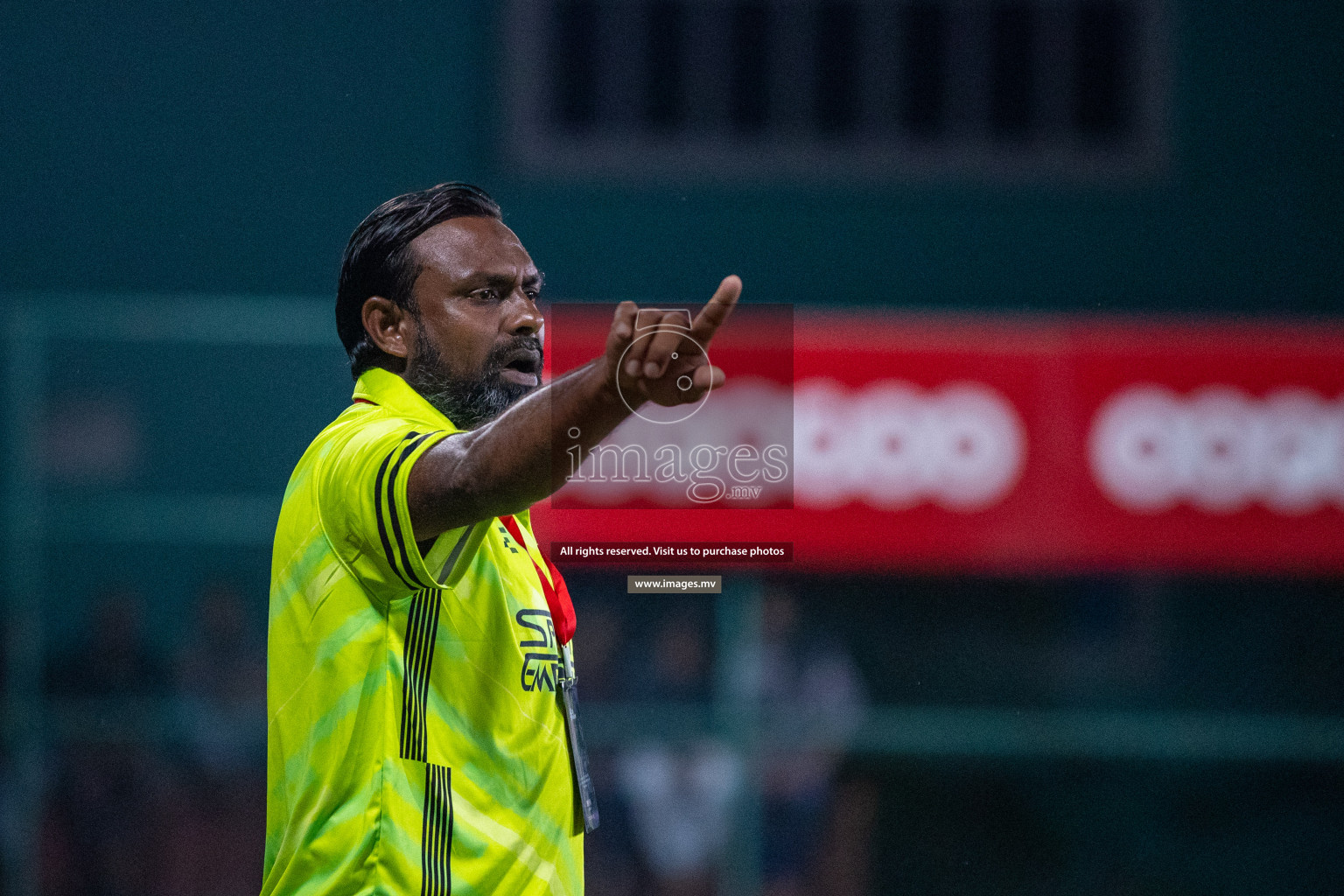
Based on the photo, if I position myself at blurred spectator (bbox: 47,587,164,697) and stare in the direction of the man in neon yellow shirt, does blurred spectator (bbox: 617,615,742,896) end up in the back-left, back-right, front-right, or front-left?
front-left

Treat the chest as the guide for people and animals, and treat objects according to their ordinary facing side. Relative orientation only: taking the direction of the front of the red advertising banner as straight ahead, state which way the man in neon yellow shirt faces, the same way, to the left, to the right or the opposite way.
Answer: to the left

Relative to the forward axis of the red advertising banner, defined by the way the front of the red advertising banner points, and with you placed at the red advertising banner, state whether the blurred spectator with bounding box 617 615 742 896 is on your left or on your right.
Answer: on your right

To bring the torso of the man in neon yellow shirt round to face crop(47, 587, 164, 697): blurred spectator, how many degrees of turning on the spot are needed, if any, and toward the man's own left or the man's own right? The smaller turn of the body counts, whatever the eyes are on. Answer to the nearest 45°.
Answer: approximately 90° to the man's own left

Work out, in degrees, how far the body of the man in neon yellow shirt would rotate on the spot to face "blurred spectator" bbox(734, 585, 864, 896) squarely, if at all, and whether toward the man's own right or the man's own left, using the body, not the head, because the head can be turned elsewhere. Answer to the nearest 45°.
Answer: approximately 90° to the man's own left

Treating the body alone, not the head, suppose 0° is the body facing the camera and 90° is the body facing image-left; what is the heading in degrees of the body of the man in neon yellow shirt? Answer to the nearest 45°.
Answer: approximately 270°

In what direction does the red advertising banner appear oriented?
toward the camera

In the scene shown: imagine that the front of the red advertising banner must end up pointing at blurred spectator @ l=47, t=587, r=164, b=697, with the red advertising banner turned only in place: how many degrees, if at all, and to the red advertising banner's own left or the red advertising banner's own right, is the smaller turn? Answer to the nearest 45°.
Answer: approximately 90° to the red advertising banner's own right

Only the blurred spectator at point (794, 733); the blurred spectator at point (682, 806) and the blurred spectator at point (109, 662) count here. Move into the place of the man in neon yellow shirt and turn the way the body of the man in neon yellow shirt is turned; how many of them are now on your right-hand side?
0

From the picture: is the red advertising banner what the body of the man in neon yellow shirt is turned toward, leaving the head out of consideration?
no

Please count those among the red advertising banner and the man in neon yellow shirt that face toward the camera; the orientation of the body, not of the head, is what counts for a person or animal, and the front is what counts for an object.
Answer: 1

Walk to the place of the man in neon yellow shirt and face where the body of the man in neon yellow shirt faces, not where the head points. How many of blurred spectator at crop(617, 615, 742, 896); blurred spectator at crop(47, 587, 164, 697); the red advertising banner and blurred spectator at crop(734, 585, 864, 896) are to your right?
0

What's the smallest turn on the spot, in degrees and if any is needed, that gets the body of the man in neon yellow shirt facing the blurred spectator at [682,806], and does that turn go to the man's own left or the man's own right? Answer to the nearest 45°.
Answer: approximately 90° to the man's own left
